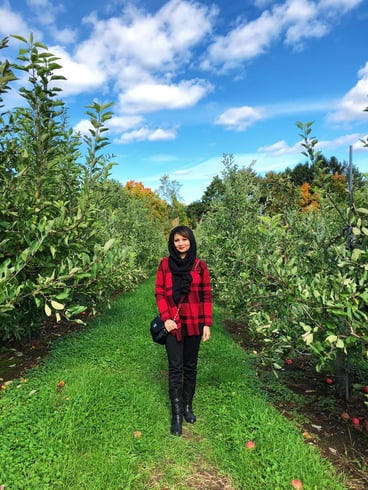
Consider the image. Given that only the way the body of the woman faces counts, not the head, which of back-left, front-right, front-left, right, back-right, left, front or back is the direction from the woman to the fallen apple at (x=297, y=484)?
front-left

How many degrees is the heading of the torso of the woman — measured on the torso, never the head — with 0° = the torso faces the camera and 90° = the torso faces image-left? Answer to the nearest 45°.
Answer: approximately 0°
